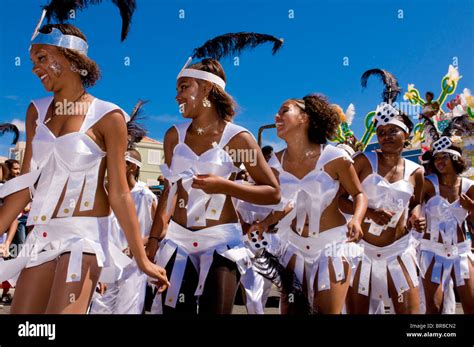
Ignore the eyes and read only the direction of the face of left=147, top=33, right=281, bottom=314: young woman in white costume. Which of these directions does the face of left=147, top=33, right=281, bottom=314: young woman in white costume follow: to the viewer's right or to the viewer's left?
to the viewer's left

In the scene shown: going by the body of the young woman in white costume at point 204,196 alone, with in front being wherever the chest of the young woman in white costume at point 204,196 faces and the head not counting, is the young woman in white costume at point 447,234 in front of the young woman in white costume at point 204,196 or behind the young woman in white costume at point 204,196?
behind

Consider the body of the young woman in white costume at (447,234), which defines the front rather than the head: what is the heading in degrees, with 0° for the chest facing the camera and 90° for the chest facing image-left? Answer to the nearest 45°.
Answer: approximately 0°

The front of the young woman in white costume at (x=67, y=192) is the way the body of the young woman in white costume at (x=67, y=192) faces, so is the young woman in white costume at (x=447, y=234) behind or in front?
behind

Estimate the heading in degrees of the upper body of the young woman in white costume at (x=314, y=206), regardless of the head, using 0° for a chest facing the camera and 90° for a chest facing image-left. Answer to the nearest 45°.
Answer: approximately 45°
